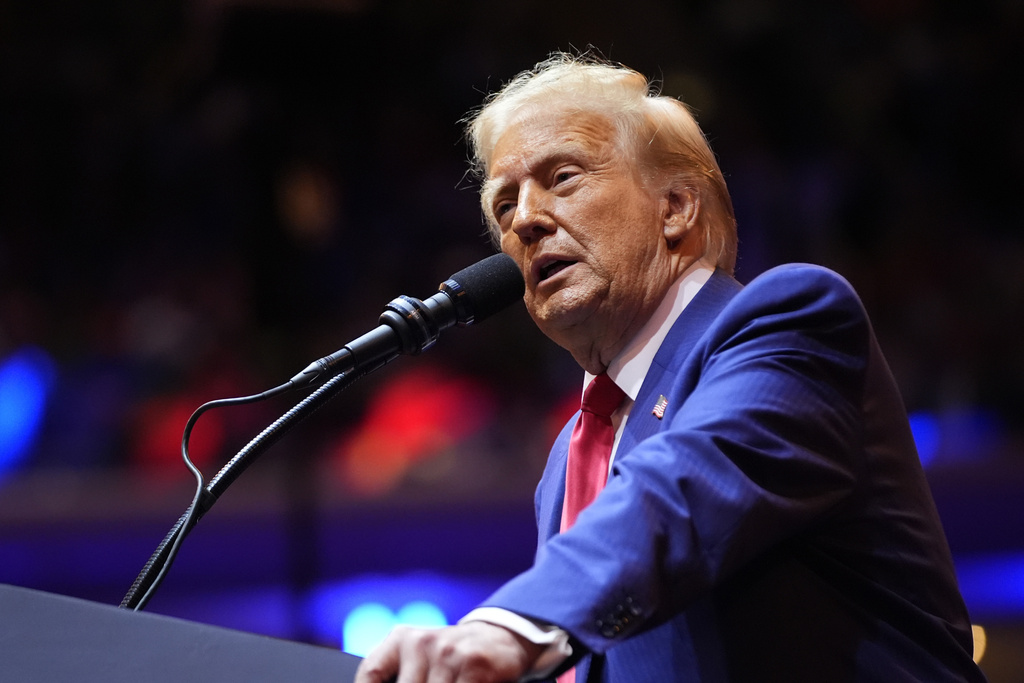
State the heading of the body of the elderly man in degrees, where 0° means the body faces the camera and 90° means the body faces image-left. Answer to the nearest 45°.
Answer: approximately 45°

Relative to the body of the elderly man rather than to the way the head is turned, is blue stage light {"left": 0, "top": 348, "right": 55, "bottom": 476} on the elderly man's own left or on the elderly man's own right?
on the elderly man's own right

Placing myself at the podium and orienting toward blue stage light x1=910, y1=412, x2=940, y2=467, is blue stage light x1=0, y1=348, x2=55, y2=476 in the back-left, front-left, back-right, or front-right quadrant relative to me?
front-left

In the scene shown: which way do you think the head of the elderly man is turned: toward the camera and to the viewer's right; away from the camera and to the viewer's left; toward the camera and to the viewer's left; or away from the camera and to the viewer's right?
toward the camera and to the viewer's left

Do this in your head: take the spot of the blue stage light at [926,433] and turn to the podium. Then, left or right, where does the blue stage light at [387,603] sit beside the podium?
right
